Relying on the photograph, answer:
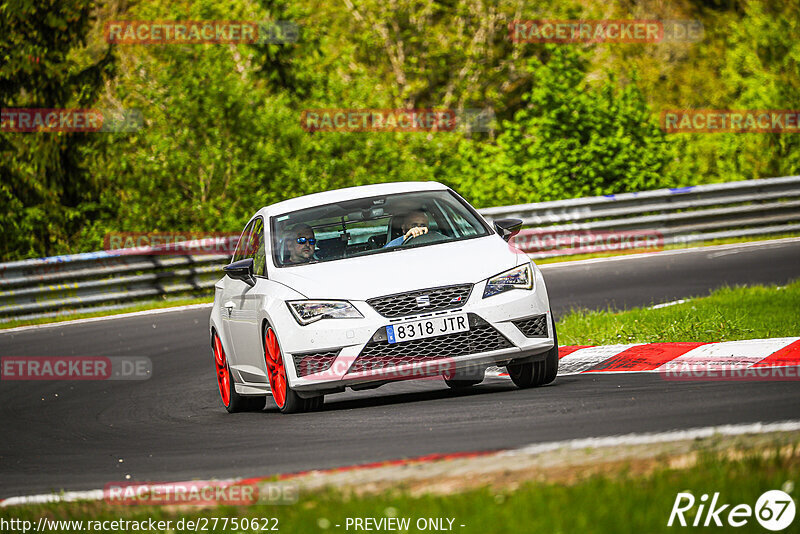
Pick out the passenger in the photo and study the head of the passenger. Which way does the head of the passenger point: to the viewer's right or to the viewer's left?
to the viewer's right

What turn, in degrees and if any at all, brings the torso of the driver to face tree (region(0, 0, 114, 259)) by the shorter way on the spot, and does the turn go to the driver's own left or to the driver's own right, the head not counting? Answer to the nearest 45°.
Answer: approximately 135° to the driver's own right

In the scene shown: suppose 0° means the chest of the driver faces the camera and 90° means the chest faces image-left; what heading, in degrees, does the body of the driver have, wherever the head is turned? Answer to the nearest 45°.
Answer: approximately 0°

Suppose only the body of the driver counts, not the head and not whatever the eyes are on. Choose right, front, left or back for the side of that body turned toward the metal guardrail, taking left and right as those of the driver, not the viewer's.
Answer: back

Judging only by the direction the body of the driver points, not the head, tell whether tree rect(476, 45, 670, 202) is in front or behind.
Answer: behind
